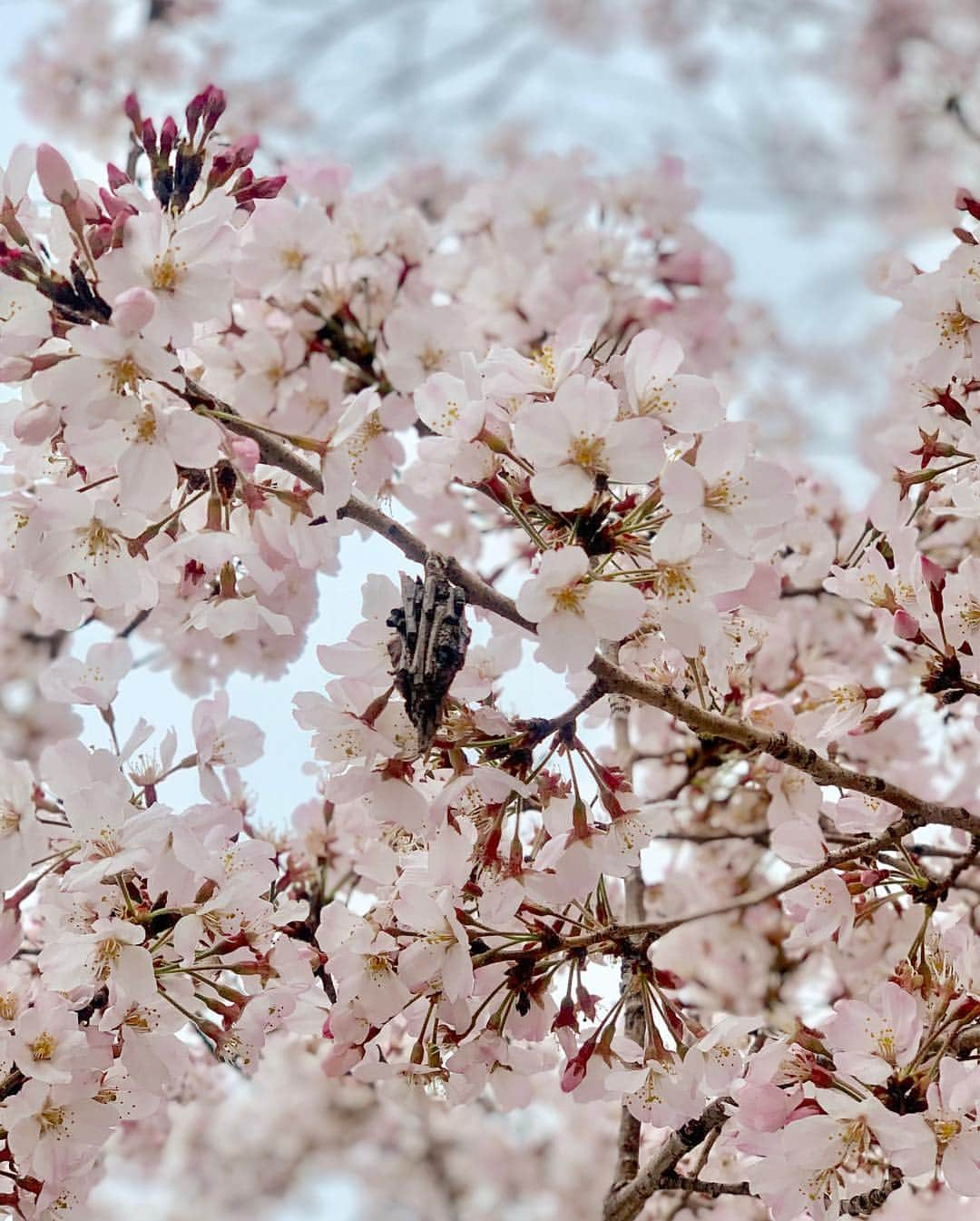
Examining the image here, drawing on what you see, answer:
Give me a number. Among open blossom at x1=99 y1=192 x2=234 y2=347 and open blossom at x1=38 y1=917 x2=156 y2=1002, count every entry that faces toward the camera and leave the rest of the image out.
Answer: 2

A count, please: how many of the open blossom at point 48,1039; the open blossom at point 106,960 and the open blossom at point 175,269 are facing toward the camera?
3

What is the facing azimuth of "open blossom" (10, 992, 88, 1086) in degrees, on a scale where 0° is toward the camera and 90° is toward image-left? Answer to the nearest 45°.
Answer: approximately 0°

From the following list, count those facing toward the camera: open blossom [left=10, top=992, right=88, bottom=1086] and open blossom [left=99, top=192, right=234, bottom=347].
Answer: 2
